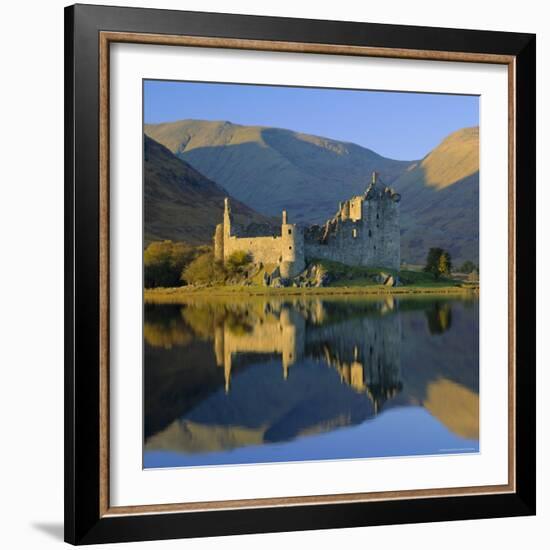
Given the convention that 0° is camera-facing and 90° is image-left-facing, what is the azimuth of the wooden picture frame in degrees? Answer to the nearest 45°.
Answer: approximately 315°
